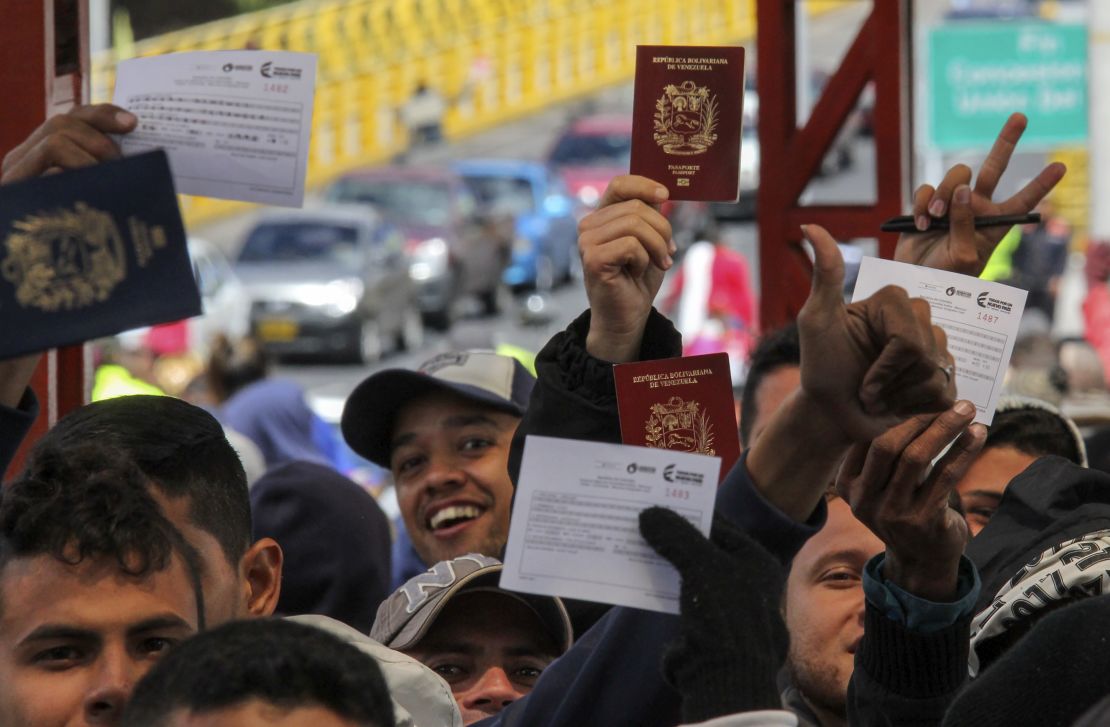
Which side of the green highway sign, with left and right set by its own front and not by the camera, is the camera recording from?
front

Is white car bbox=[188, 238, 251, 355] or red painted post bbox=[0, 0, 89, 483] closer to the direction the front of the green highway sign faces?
the red painted post

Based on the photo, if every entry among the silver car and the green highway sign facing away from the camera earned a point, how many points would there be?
0

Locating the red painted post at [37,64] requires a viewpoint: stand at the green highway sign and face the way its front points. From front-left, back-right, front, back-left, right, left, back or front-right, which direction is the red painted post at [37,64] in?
front

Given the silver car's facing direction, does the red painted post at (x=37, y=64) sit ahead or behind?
ahead

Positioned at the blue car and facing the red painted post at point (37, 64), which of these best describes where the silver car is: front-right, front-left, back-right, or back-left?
front-right

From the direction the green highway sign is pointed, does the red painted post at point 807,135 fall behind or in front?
in front

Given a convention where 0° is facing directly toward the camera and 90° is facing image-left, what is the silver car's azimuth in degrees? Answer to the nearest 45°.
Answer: approximately 45°

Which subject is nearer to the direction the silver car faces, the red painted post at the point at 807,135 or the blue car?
the red painted post

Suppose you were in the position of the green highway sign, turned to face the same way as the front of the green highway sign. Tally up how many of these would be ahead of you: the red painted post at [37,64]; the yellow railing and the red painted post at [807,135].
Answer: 2

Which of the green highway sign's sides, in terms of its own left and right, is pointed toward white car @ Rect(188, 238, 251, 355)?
right
